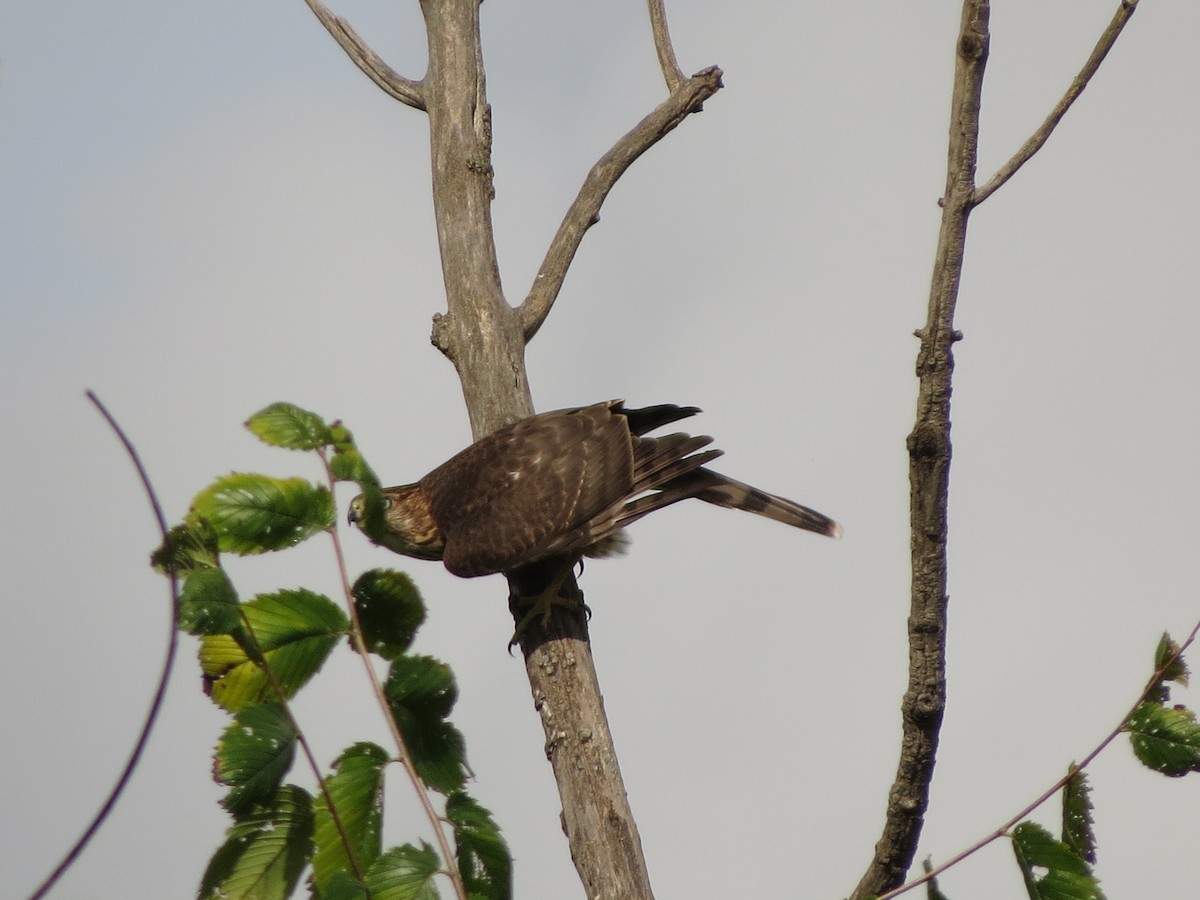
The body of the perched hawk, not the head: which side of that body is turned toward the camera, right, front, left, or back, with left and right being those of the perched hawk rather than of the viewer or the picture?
left

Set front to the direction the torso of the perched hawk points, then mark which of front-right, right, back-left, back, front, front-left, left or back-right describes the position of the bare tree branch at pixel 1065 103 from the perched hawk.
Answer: back-left

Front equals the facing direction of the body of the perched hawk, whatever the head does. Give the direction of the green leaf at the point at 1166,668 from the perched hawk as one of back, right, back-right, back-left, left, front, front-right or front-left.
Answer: back-left

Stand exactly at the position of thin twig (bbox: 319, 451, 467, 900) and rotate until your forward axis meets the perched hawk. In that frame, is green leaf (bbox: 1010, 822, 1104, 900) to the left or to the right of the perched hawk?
right
